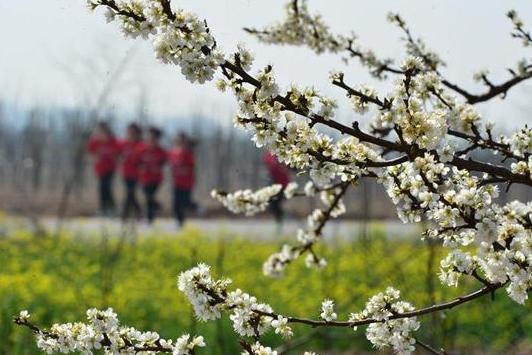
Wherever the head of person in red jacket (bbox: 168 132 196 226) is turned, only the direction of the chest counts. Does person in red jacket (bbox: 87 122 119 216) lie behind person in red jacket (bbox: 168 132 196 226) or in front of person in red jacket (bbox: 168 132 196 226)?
in front

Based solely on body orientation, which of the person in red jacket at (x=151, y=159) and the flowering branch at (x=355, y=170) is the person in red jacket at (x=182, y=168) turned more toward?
the person in red jacket

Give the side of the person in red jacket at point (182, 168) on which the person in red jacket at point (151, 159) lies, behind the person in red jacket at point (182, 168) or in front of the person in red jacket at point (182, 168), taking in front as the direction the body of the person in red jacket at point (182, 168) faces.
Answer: in front

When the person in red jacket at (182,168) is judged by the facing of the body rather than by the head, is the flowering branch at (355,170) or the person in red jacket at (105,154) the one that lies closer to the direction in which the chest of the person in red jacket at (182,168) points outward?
the person in red jacket
